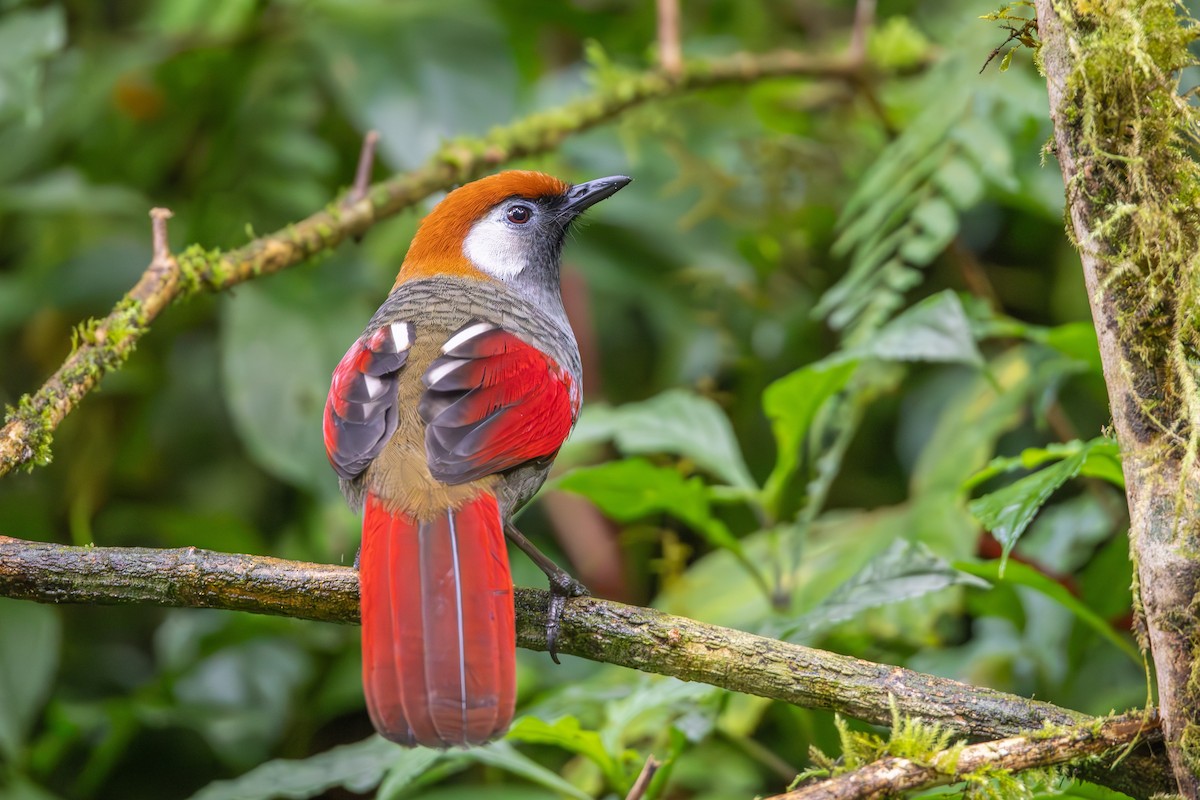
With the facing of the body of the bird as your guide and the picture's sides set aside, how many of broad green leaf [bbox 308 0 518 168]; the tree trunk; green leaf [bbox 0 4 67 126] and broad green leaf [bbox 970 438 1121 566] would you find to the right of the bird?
2

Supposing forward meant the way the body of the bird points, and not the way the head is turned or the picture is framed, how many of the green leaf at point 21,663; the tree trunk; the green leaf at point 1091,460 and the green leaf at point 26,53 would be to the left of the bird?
2

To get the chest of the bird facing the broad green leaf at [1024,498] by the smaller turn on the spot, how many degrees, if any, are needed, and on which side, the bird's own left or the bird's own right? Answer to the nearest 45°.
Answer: approximately 90° to the bird's own right

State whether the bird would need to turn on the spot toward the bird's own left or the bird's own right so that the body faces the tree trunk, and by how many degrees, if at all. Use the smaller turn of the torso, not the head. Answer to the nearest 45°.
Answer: approximately 90° to the bird's own right

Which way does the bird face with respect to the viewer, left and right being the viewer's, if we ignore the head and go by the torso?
facing away from the viewer and to the right of the viewer

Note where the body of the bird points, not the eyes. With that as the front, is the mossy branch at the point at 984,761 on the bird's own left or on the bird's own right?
on the bird's own right

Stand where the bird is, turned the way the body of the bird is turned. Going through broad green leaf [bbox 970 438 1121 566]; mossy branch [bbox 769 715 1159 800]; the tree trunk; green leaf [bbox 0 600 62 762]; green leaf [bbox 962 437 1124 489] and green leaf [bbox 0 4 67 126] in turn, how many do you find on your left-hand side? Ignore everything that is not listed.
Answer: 2

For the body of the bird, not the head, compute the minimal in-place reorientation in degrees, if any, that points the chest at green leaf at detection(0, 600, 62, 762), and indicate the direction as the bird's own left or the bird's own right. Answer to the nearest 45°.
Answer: approximately 90° to the bird's own left
